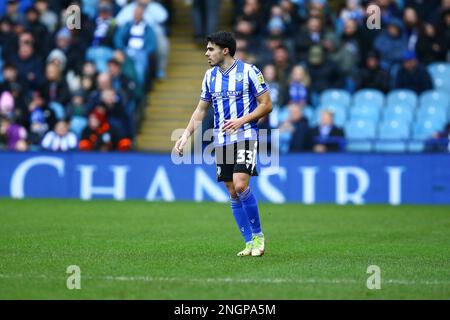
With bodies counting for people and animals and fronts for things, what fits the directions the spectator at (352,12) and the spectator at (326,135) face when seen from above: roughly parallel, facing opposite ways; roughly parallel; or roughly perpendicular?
roughly parallel

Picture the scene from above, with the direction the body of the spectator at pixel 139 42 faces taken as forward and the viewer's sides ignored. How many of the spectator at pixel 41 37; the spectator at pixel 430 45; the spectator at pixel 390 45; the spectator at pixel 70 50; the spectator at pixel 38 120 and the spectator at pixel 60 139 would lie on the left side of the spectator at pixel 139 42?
2

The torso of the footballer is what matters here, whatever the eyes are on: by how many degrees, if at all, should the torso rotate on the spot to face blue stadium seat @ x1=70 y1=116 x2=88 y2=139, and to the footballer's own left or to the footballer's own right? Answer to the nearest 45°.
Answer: approximately 135° to the footballer's own right

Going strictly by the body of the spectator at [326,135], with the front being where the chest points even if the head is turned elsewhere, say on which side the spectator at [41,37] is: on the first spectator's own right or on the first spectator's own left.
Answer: on the first spectator's own right

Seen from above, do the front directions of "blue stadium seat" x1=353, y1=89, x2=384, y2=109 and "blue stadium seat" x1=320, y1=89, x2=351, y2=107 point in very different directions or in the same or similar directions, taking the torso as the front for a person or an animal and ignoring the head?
same or similar directions

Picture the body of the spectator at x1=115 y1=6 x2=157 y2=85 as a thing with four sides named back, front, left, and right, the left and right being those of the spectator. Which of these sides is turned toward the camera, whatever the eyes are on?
front

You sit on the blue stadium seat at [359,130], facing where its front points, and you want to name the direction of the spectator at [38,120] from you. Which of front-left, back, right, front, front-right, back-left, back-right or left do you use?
right

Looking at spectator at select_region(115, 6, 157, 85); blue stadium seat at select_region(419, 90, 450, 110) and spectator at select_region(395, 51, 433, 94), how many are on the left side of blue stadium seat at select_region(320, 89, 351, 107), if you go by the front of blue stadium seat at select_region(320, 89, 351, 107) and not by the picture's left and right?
2

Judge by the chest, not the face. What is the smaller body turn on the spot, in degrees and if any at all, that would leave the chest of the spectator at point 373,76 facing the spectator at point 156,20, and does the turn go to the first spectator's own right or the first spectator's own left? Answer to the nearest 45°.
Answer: approximately 90° to the first spectator's own right

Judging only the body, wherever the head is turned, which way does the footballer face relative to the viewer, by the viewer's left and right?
facing the viewer and to the left of the viewer

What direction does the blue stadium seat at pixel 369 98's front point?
toward the camera

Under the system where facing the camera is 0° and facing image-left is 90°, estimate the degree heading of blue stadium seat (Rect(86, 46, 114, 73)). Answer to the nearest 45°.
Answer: approximately 0°

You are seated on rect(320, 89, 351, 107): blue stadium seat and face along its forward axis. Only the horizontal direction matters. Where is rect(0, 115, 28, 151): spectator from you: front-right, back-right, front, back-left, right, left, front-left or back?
right

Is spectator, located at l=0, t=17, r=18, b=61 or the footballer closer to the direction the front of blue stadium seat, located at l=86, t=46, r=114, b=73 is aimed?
the footballer

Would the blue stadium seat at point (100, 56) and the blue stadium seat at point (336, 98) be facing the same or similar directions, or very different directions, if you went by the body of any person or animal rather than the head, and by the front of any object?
same or similar directions
